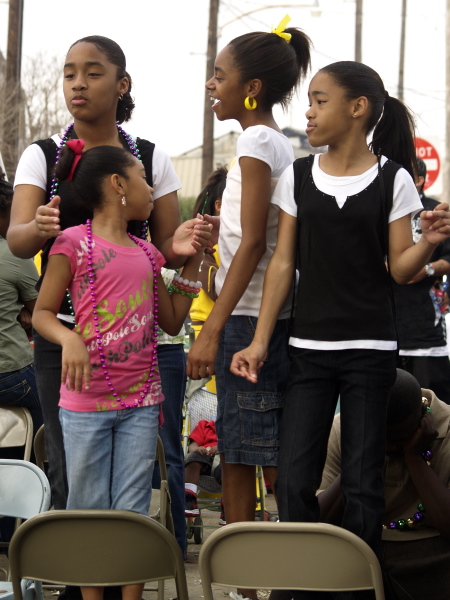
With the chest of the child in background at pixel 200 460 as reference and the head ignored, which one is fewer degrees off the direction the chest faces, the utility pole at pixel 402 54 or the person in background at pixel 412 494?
the person in background

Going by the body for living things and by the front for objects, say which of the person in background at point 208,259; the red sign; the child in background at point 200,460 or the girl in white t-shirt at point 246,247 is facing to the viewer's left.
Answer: the girl in white t-shirt

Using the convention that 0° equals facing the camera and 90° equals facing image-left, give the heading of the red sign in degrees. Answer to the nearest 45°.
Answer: approximately 0°

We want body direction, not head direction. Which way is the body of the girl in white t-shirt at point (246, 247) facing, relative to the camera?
to the viewer's left

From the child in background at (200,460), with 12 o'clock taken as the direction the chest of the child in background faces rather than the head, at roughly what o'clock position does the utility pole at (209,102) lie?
The utility pole is roughly at 6 o'clock from the child in background.

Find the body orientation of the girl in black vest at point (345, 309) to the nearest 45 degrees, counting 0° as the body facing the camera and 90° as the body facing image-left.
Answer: approximately 0°

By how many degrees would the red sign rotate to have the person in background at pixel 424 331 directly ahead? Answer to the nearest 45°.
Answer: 0° — it already faces them
